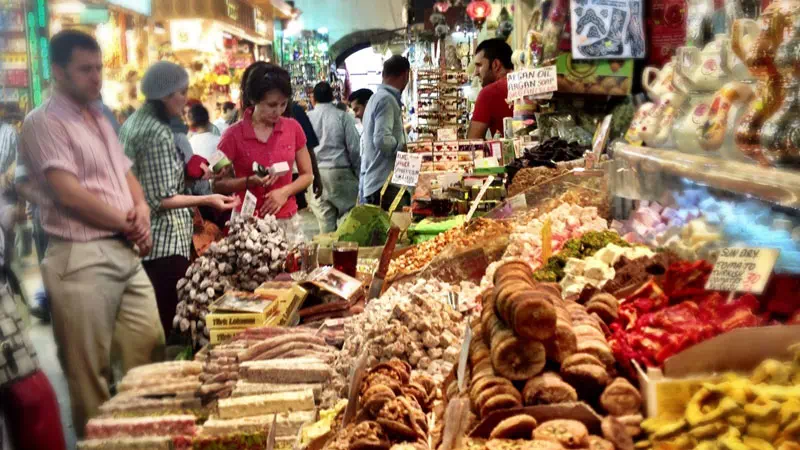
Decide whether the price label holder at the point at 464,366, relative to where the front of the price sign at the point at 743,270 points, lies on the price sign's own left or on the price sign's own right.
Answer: on the price sign's own right

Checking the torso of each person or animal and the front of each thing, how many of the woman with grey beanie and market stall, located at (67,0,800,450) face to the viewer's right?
1

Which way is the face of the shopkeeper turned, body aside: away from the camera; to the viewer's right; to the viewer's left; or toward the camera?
to the viewer's left

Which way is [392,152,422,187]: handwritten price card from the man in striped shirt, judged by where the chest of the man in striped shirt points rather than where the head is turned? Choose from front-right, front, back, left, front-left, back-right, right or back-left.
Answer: left

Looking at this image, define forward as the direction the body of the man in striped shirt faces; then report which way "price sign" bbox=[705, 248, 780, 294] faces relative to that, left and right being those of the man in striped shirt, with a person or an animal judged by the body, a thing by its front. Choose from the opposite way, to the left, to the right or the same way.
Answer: to the right

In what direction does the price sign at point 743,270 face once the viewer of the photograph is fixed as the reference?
facing the viewer

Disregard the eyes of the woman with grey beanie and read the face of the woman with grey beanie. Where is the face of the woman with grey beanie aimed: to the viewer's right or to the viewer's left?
to the viewer's right

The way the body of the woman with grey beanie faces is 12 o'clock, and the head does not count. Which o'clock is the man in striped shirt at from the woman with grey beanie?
The man in striped shirt is roughly at 4 o'clock from the woman with grey beanie.

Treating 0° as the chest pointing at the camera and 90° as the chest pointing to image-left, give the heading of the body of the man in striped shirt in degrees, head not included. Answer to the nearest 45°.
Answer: approximately 315°

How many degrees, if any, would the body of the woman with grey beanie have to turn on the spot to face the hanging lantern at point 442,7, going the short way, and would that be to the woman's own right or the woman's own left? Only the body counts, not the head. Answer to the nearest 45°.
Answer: approximately 45° to the woman's own left

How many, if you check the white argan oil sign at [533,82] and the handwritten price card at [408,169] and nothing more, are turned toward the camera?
2

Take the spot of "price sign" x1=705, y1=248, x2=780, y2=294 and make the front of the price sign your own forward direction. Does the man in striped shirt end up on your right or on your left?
on your right

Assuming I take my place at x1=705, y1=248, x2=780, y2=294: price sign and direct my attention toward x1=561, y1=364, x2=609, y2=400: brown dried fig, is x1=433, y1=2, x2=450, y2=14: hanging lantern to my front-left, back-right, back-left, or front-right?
back-right

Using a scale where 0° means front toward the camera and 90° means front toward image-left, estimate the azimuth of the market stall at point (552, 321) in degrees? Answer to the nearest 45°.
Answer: approximately 45°
